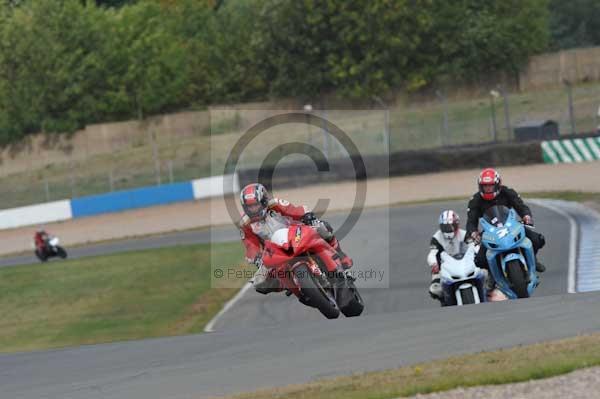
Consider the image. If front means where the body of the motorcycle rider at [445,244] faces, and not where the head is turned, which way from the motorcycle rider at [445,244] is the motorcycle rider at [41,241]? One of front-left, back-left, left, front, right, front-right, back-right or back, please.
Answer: back-right

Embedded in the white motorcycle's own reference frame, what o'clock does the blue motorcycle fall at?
The blue motorcycle is roughly at 9 o'clock from the white motorcycle.

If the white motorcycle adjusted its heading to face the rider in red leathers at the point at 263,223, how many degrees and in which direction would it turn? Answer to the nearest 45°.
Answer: approximately 90° to its right

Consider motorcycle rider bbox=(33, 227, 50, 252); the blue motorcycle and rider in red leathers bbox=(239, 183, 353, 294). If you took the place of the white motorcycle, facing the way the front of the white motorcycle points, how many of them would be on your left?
1

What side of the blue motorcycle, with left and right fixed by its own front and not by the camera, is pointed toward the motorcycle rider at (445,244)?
right

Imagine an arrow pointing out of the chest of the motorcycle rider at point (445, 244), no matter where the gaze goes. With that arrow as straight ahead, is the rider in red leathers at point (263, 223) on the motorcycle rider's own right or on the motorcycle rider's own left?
on the motorcycle rider's own right

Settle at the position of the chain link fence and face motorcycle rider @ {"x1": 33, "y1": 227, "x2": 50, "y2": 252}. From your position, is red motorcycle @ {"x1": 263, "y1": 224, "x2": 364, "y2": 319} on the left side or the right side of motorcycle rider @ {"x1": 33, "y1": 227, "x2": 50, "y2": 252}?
left

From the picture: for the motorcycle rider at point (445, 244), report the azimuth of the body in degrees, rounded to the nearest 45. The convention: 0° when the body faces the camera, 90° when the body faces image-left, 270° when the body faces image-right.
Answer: approximately 0°

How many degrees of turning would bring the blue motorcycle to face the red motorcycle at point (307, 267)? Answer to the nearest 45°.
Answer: approximately 45° to its right
